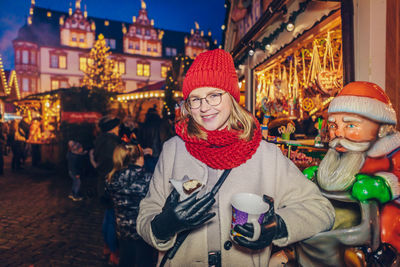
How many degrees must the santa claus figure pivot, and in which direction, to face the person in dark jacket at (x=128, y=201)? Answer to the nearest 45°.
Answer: approximately 45° to its right

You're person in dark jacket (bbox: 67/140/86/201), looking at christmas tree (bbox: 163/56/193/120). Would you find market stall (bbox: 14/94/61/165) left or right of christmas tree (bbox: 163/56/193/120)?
left

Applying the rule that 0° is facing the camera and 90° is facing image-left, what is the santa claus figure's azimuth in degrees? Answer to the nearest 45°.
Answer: approximately 45°

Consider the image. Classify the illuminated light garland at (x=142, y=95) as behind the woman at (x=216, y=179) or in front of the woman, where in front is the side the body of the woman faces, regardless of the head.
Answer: behind

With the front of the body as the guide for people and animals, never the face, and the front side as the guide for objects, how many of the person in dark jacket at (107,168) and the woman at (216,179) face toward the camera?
1

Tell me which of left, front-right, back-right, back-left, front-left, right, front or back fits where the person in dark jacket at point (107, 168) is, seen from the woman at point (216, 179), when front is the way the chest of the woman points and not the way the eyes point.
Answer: back-right

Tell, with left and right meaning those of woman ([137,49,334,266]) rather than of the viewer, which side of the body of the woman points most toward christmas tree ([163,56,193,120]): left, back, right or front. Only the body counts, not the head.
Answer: back

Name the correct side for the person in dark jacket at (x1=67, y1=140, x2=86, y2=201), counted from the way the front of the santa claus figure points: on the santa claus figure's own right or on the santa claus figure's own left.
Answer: on the santa claus figure's own right

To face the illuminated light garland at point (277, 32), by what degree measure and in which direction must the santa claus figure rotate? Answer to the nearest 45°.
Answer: approximately 90° to its right
